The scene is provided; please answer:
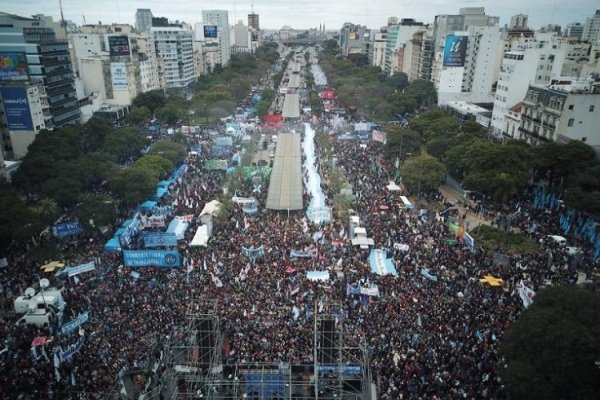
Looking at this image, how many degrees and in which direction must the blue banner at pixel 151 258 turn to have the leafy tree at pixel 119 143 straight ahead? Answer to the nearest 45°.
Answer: approximately 180°

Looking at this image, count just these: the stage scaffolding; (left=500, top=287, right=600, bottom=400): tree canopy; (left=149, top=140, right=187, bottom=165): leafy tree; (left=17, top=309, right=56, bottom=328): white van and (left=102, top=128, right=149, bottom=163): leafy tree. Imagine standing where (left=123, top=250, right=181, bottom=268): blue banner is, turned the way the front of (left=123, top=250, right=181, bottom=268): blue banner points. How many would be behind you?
2

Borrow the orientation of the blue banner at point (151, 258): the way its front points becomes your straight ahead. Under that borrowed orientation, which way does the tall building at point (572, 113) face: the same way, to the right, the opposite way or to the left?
to the right

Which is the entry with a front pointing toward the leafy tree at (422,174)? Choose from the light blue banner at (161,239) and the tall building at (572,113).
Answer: the tall building

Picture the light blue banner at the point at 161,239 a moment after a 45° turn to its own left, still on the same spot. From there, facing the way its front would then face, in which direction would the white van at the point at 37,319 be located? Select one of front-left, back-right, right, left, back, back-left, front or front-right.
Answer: right

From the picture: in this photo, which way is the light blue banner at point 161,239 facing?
toward the camera

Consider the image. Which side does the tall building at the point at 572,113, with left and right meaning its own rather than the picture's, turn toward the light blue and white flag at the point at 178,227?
front

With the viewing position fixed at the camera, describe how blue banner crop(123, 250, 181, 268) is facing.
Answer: facing the viewer

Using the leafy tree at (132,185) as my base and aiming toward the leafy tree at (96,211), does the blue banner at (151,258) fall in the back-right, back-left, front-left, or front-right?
front-left

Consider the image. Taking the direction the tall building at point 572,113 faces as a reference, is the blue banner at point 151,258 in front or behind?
in front

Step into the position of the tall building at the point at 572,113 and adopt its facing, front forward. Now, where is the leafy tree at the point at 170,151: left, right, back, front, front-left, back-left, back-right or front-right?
front

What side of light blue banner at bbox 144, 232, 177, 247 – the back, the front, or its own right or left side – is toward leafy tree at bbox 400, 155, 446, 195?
left

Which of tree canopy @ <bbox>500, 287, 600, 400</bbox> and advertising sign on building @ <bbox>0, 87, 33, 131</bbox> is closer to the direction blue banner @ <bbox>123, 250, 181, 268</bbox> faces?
the tree canopy

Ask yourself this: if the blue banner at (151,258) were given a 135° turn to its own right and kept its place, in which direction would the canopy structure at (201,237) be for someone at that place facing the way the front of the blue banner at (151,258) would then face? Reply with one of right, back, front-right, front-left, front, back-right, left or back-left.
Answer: right

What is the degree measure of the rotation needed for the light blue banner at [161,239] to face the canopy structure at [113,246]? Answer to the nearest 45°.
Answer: approximately 135° to its right

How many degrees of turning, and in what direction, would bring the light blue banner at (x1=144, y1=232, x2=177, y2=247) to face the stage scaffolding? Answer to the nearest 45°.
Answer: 0° — it already faces it

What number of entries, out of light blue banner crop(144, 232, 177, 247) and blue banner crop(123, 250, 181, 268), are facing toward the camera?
2

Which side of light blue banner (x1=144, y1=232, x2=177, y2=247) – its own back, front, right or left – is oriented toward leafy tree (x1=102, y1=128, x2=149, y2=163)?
back

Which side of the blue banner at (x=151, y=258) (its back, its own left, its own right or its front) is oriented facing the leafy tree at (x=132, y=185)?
back

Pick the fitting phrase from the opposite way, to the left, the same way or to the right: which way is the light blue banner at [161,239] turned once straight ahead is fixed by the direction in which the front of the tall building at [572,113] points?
to the left
